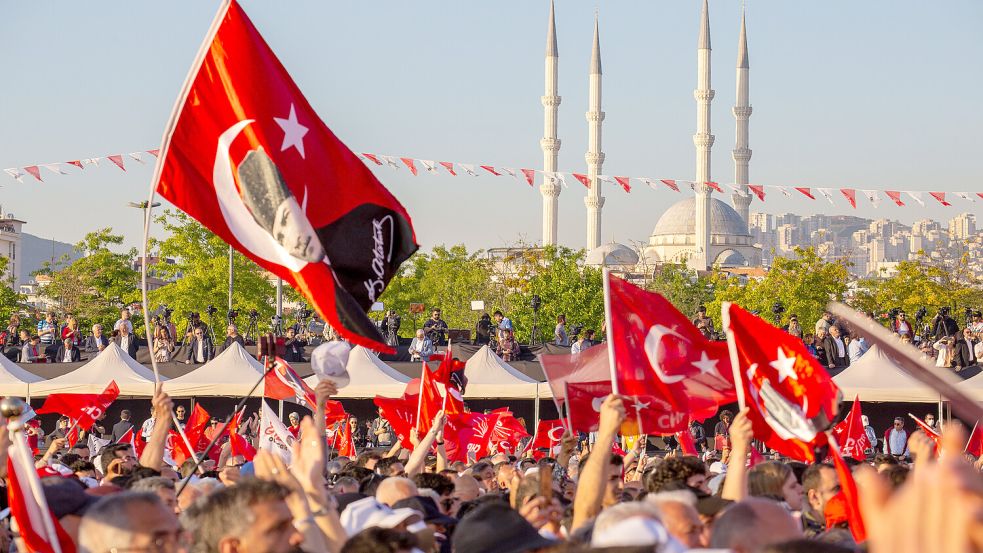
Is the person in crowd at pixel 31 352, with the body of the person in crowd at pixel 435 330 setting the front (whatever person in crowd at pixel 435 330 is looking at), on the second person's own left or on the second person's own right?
on the second person's own right

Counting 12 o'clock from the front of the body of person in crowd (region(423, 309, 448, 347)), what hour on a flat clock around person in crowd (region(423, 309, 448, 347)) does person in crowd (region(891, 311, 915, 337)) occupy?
person in crowd (region(891, 311, 915, 337)) is roughly at 9 o'clock from person in crowd (region(423, 309, 448, 347)).

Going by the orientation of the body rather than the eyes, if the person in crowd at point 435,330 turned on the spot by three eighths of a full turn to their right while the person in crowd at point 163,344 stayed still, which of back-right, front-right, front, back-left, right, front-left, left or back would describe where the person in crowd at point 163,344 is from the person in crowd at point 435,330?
front-left

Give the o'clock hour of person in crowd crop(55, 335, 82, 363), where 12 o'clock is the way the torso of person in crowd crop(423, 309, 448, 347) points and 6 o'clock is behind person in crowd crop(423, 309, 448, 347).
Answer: person in crowd crop(55, 335, 82, 363) is roughly at 3 o'clock from person in crowd crop(423, 309, 448, 347).

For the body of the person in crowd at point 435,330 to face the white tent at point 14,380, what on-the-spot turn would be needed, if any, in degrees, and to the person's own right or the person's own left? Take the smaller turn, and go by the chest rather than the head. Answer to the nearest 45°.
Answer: approximately 90° to the person's own right

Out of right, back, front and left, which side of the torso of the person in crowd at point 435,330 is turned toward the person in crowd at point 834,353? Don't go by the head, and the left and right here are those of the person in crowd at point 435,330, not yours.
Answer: left

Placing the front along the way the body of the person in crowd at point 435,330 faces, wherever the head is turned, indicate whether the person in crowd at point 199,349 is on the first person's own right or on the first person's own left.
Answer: on the first person's own right

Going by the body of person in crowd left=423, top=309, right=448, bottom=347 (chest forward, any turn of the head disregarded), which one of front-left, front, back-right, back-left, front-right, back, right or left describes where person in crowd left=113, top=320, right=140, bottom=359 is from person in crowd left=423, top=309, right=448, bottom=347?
right

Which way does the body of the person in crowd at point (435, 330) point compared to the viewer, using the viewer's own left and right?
facing the viewer
